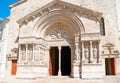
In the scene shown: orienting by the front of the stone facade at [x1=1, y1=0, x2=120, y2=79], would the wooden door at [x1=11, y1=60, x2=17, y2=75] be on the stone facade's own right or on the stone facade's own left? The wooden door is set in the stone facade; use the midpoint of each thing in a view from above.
on the stone facade's own right

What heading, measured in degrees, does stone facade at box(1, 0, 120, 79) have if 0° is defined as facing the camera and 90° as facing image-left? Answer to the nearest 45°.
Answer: approximately 0°
